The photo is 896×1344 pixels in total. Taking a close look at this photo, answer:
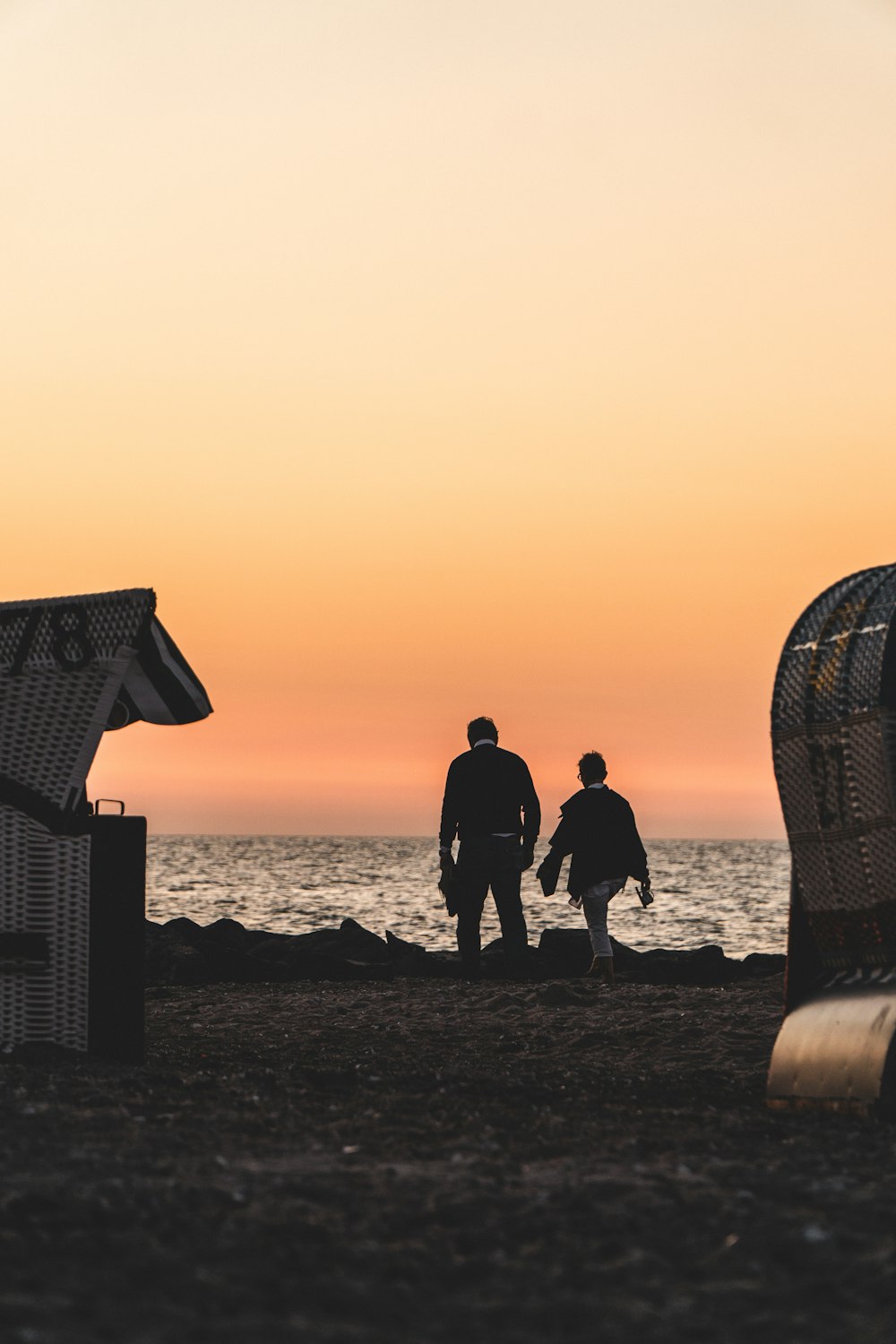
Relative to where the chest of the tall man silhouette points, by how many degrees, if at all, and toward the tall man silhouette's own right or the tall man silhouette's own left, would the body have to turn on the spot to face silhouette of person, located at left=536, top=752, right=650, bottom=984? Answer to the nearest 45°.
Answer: approximately 90° to the tall man silhouette's own right

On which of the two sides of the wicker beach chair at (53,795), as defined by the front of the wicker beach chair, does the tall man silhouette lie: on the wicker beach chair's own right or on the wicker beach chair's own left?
on the wicker beach chair's own left

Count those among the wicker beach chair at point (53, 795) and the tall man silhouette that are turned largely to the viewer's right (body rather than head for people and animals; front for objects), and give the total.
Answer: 1

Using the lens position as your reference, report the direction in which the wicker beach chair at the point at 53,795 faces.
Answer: facing to the right of the viewer

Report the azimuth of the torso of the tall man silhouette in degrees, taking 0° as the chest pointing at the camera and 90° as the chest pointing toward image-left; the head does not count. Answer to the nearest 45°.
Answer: approximately 180°

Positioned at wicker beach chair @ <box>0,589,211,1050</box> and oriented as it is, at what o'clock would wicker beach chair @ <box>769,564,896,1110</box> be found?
wicker beach chair @ <box>769,564,896,1110</box> is roughly at 1 o'clock from wicker beach chair @ <box>0,589,211,1050</box>.

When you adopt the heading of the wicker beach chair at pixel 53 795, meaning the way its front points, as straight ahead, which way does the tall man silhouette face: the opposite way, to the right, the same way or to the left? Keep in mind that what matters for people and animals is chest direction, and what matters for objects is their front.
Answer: to the left

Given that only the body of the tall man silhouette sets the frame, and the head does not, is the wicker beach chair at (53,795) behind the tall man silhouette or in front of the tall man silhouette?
behind
